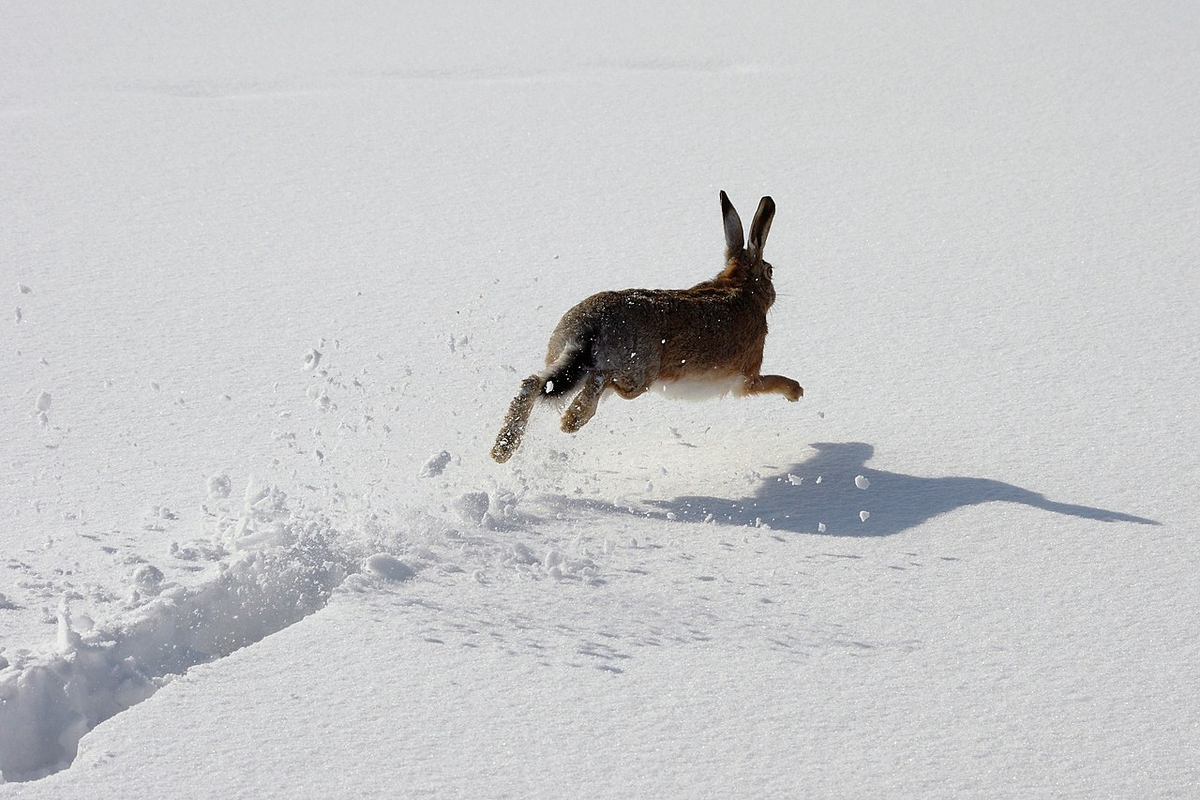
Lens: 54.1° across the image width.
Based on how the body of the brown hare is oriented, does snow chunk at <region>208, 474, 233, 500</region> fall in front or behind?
behind

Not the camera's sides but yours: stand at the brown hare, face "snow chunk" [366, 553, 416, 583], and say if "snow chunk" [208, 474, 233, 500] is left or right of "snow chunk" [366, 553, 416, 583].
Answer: right

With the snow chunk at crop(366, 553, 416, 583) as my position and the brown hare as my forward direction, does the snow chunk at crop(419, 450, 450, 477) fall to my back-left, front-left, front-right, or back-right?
front-left

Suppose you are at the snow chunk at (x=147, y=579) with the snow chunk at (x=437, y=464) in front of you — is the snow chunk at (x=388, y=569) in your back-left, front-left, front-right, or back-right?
front-right

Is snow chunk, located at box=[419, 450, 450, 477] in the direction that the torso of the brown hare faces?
no

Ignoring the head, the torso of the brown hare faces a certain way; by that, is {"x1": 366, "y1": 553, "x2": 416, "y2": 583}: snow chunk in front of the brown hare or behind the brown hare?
behind

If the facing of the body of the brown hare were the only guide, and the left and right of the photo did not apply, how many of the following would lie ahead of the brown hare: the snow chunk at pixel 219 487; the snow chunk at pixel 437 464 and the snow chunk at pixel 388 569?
0

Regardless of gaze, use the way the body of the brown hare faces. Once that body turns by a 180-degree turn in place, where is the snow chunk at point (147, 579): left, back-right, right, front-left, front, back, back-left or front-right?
front

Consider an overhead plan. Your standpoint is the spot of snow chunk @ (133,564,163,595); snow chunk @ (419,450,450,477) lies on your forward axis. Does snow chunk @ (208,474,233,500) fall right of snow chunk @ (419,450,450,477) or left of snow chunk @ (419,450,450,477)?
left

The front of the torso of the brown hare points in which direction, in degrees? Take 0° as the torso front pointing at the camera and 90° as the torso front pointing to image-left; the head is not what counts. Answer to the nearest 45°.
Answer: approximately 225°
